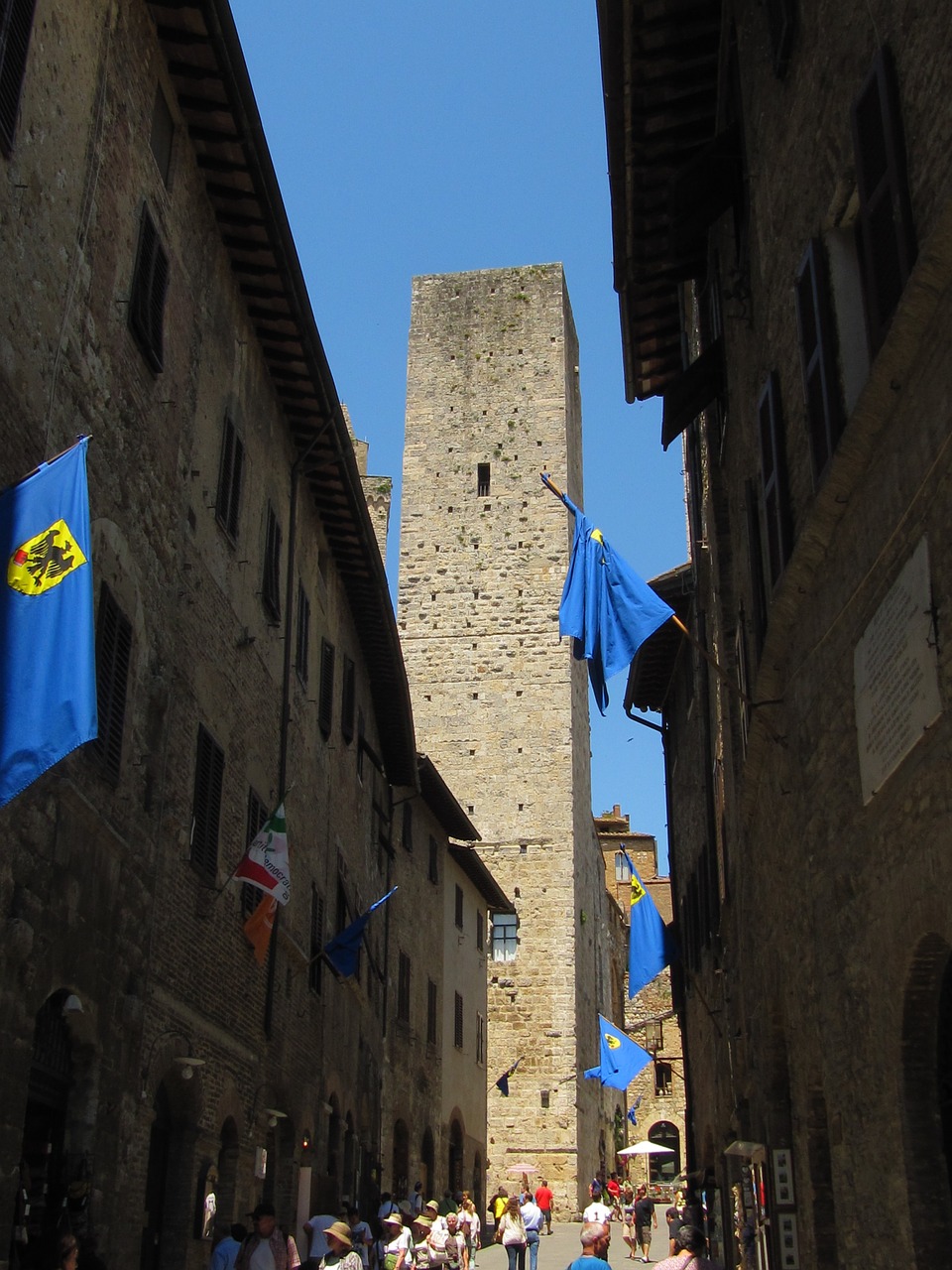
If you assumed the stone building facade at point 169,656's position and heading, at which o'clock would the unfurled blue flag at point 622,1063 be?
The unfurled blue flag is roughly at 10 o'clock from the stone building facade.

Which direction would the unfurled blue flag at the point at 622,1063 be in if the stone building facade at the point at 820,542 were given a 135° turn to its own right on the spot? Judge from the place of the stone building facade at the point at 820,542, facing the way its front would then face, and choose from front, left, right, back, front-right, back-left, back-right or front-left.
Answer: front-left

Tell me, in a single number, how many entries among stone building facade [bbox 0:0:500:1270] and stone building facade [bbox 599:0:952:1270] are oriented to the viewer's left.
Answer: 1

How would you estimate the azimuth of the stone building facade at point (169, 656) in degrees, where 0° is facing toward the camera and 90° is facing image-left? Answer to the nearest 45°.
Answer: approximately 270°

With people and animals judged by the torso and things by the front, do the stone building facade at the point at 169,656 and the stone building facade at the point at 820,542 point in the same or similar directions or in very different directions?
very different directions

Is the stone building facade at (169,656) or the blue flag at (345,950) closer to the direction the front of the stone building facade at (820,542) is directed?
the stone building facade

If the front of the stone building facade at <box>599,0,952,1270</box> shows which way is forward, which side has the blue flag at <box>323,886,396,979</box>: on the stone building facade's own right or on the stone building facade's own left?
on the stone building facade's own right

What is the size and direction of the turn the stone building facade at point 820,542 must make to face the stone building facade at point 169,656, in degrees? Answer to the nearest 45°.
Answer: approximately 45° to its right

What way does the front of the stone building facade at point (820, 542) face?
to the viewer's left

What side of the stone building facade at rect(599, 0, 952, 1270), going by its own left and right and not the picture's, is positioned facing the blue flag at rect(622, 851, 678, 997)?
right

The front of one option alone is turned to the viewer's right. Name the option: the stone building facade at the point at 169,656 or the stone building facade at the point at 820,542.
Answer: the stone building facade at the point at 169,656
